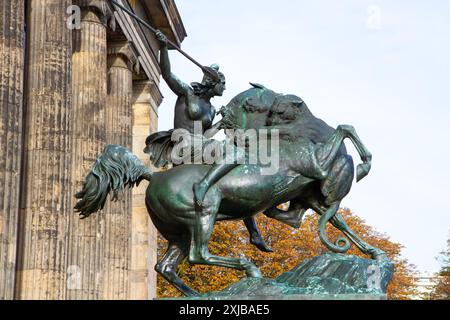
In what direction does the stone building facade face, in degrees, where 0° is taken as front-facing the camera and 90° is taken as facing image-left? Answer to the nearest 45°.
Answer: approximately 315°

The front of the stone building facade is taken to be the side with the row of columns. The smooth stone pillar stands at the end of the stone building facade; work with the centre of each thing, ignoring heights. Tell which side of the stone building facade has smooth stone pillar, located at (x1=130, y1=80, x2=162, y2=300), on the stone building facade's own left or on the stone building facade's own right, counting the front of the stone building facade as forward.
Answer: on the stone building facade's own left
